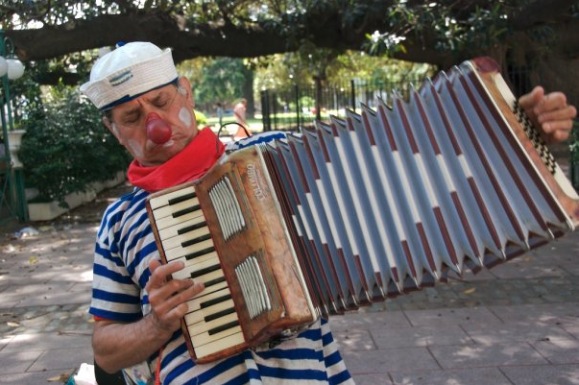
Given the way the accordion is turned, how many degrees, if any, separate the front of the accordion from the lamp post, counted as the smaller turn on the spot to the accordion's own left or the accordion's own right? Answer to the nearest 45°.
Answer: approximately 135° to the accordion's own right

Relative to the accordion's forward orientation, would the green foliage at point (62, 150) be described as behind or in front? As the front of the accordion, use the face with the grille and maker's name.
behind

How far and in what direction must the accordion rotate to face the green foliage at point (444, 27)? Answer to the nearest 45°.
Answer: approximately 180°

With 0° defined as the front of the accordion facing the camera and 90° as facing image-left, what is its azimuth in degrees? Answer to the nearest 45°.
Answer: approximately 0°

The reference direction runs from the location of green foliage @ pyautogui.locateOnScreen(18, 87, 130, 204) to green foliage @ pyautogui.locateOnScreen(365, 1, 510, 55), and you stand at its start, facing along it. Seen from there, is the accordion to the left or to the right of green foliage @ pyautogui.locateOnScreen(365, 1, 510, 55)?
right
